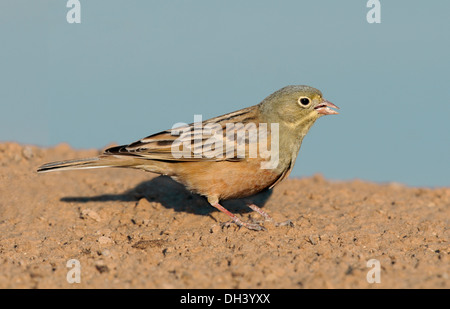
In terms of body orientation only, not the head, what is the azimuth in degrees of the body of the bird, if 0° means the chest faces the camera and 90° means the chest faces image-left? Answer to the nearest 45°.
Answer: approximately 270°
